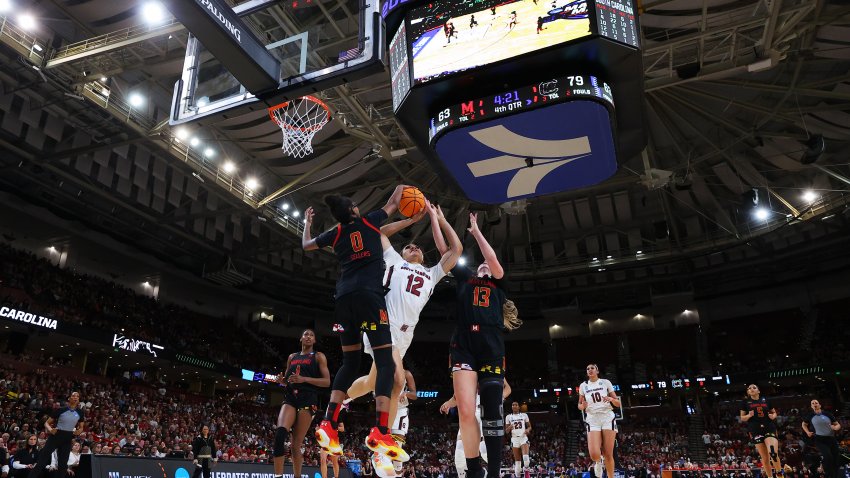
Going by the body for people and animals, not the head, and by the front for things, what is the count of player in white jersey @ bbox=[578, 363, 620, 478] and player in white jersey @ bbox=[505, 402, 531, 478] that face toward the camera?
2

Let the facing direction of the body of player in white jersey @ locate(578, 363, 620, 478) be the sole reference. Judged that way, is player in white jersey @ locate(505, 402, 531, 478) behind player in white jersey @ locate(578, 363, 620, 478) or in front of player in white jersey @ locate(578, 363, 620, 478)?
behind
